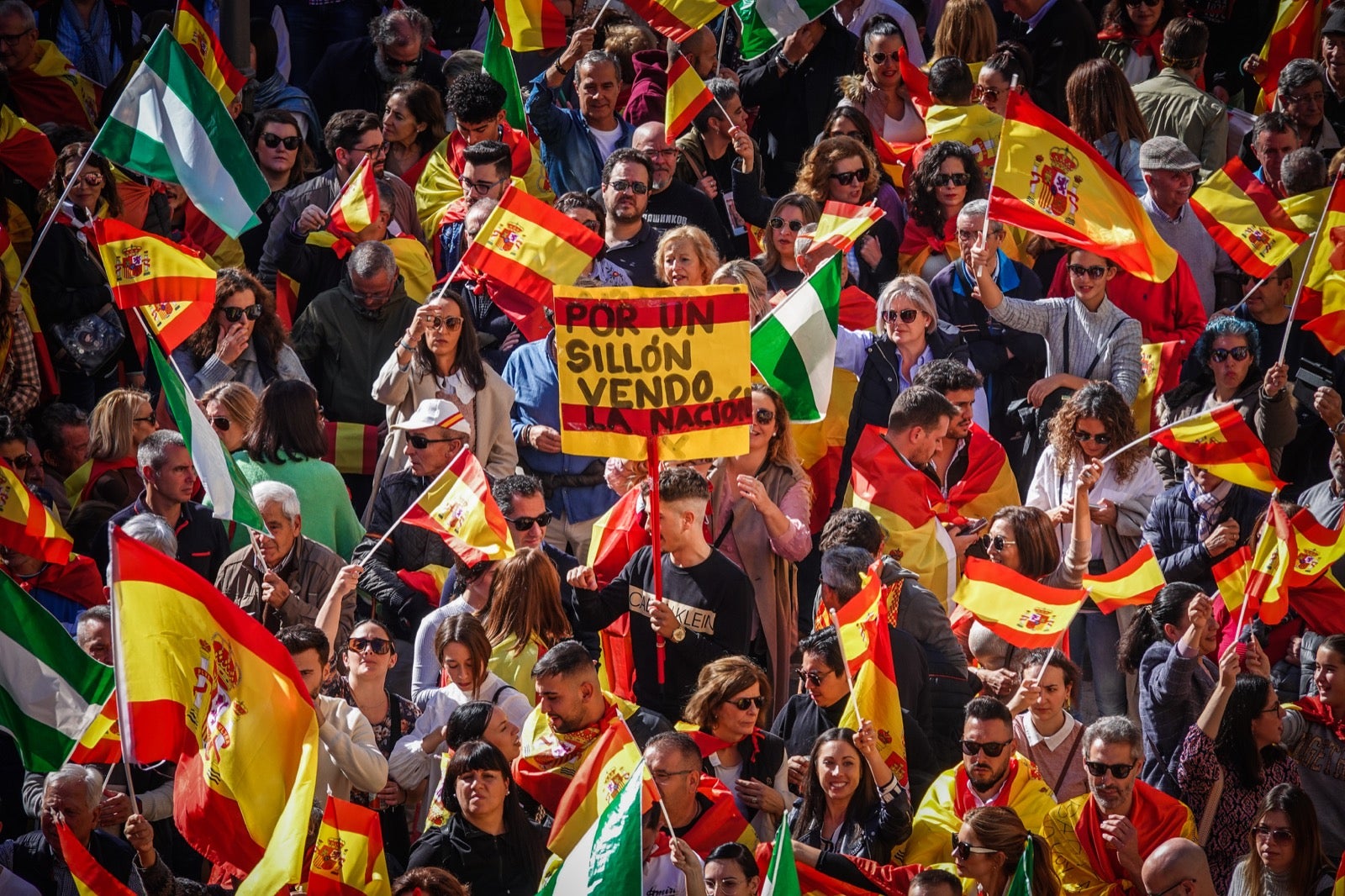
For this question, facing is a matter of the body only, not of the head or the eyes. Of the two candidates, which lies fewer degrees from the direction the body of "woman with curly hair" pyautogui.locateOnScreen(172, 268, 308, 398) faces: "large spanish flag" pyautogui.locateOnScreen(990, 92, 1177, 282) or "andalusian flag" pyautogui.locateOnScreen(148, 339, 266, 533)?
the andalusian flag

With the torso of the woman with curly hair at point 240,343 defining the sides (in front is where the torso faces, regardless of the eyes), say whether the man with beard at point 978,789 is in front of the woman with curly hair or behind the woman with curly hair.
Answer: in front

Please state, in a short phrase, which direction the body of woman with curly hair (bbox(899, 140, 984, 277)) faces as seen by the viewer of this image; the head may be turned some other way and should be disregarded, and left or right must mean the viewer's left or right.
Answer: facing the viewer

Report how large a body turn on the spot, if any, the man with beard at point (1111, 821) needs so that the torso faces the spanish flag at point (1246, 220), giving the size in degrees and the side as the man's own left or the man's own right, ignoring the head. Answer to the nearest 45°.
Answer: approximately 180°

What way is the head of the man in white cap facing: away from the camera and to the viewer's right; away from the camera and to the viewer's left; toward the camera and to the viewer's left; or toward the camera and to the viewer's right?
toward the camera and to the viewer's left

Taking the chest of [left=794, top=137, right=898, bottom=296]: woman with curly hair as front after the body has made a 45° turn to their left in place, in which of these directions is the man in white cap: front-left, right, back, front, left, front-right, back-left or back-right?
back-right

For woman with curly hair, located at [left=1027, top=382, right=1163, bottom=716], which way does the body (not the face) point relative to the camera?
toward the camera

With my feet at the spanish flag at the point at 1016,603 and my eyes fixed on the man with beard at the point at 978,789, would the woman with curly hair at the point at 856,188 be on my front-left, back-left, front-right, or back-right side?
back-right

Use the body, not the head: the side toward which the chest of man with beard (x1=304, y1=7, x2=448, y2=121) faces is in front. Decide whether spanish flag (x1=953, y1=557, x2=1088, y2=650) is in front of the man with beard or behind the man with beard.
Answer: in front

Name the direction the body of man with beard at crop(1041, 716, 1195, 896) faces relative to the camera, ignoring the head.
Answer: toward the camera

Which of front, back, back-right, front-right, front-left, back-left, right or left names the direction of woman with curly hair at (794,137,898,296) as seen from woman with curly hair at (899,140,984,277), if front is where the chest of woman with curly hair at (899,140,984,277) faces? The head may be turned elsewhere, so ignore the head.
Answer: right

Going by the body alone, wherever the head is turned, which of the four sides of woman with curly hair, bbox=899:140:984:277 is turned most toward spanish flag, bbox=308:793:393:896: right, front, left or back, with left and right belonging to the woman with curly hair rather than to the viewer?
front

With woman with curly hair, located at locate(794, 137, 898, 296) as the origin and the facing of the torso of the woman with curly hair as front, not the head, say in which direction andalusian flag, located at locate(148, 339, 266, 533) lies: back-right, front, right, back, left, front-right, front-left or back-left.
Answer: right
